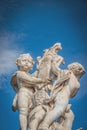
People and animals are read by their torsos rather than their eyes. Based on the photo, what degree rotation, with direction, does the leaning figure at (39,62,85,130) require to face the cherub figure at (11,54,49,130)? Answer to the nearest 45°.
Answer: approximately 45° to its right
